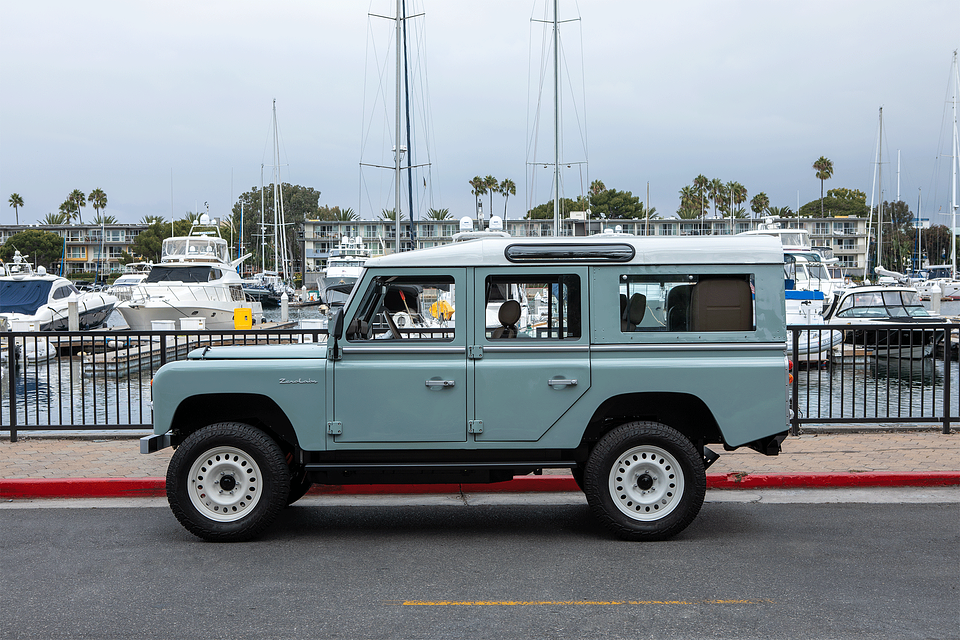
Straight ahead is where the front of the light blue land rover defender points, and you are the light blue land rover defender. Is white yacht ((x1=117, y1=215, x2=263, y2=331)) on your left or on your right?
on your right

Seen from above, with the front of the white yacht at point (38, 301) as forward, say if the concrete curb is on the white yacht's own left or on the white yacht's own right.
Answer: on the white yacht's own right

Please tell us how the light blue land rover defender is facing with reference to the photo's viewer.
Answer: facing to the left of the viewer

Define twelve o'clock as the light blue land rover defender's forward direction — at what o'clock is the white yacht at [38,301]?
The white yacht is roughly at 2 o'clock from the light blue land rover defender.

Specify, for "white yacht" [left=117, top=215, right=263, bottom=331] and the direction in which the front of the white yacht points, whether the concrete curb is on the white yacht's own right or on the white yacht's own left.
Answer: on the white yacht's own left

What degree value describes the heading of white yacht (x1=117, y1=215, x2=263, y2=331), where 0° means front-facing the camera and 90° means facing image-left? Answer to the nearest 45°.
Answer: approximately 45°

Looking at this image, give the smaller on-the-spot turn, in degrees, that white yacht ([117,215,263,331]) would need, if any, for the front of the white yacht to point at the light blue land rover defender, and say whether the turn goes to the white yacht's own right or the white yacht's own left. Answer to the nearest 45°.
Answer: approximately 45° to the white yacht's own left

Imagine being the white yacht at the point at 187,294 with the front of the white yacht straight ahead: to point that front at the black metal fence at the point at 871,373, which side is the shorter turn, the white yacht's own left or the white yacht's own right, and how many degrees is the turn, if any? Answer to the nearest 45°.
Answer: approximately 45° to the white yacht's own left

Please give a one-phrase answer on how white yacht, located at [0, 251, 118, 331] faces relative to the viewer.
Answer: facing away from the viewer and to the right of the viewer
